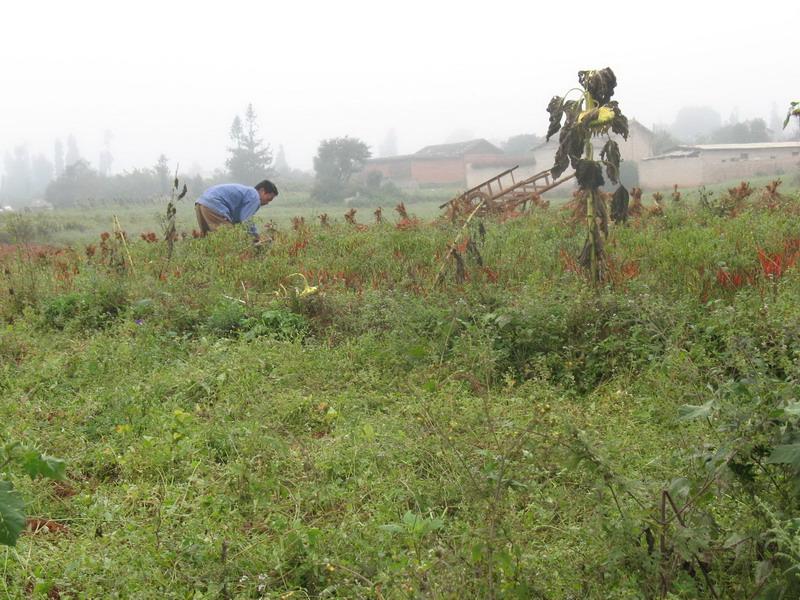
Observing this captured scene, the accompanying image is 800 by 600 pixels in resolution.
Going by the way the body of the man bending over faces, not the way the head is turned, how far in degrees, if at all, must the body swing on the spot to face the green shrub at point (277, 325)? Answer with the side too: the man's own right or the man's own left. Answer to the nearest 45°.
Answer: approximately 90° to the man's own right

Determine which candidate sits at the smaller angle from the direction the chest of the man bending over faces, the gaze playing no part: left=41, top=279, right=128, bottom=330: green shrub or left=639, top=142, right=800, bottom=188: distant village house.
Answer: the distant village house

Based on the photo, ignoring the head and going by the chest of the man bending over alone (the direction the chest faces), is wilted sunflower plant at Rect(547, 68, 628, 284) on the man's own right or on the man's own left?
on the man's own right

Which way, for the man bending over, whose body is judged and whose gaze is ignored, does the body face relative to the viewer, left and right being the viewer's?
facing to the right of the viewer

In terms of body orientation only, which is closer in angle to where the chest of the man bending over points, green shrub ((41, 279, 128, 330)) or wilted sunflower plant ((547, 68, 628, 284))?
the wilted sunflower plant

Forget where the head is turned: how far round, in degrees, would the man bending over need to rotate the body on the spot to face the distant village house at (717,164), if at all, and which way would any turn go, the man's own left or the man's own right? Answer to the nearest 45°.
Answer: approximately 45° to the man's own left

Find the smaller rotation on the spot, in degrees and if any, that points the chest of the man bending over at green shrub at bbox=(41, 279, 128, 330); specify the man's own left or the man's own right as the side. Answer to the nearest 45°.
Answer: approximately 90° to the man's own right

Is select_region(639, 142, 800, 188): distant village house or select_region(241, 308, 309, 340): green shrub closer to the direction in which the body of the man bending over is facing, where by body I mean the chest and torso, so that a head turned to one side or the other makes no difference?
the distant village house
